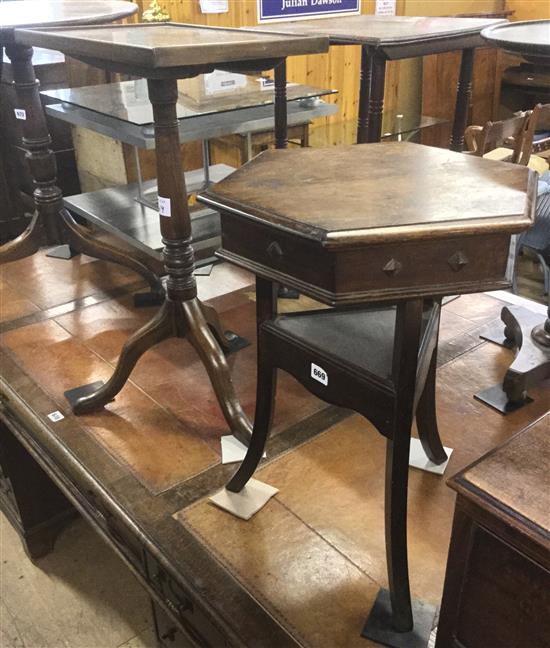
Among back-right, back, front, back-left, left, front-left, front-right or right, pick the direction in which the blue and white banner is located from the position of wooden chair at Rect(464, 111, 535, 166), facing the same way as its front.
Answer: right

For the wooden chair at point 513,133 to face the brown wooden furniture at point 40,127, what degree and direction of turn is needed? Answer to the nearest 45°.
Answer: approximately 45° to its right

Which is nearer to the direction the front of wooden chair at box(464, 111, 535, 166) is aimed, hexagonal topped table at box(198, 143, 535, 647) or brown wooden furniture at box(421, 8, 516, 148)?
the hexagonal topped table

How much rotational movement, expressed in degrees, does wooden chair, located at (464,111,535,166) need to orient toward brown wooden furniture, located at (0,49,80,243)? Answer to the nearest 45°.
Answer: approximately 45° to its right

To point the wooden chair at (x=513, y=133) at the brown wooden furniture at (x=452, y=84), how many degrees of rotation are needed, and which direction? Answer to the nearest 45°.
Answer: approximately 135° to its right

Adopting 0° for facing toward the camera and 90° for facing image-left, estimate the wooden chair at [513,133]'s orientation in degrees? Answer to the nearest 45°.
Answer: approximately 45°

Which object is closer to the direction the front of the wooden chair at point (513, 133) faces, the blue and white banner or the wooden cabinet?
the wooden cabinet

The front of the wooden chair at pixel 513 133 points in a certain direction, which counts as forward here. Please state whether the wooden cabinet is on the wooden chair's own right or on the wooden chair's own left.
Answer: on the wooden chair's own left
